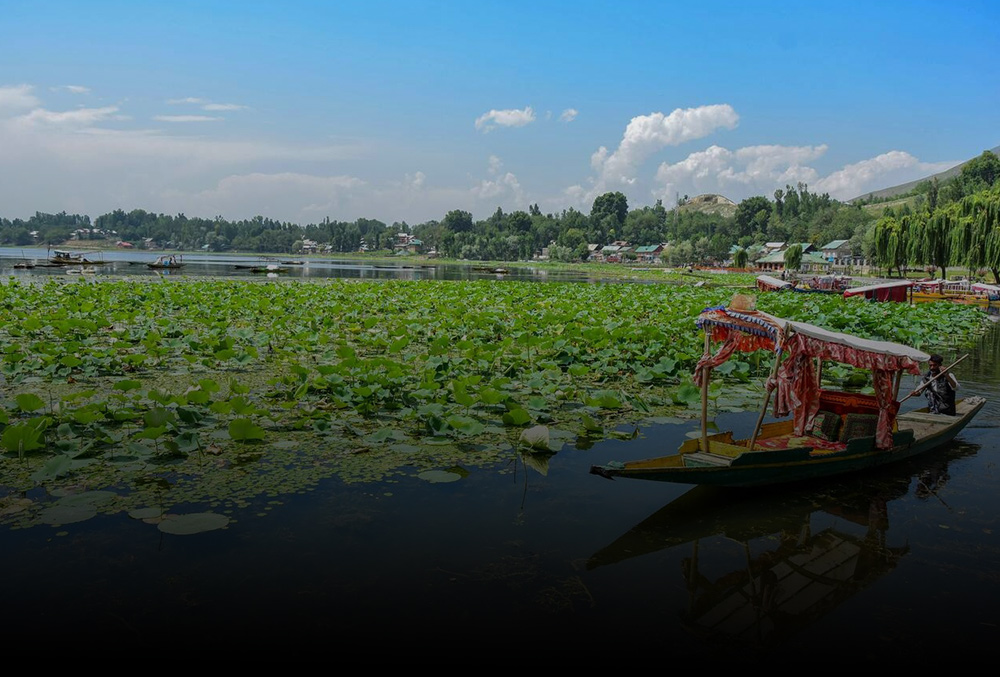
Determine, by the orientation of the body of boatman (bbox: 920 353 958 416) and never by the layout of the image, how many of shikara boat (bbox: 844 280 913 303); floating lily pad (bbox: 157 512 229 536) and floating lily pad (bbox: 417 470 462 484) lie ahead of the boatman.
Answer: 2

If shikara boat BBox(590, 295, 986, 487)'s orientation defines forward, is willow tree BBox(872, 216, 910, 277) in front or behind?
behind

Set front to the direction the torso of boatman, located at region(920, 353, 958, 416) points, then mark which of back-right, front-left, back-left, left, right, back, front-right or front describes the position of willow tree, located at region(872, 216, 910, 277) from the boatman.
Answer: back-right

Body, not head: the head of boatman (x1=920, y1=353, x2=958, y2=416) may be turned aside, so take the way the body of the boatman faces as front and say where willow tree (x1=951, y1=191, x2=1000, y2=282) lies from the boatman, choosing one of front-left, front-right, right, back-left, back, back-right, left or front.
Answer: back-right

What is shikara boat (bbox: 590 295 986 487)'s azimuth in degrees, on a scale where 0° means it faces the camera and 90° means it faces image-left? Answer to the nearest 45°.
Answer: approximately 45°

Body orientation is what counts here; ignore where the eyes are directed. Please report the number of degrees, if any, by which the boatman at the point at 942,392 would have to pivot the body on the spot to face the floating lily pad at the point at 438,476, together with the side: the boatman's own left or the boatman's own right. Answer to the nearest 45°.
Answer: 0° — they already face it

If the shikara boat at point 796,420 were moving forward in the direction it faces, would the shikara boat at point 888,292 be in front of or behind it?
behind

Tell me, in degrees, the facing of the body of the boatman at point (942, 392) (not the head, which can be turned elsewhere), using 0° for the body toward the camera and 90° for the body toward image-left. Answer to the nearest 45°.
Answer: approximately 45°

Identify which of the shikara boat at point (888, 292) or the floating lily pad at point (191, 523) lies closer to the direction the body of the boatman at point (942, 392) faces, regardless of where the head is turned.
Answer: the floating lily pad

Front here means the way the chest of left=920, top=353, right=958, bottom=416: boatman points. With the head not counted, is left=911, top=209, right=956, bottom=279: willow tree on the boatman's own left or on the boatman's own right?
on the boatman's own right

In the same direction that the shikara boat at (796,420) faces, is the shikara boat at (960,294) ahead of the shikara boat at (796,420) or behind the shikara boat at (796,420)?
behind

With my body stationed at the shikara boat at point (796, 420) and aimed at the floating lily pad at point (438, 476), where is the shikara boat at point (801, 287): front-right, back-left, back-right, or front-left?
back-right

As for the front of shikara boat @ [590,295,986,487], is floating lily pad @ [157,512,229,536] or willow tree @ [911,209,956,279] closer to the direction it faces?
the floating lily pad
